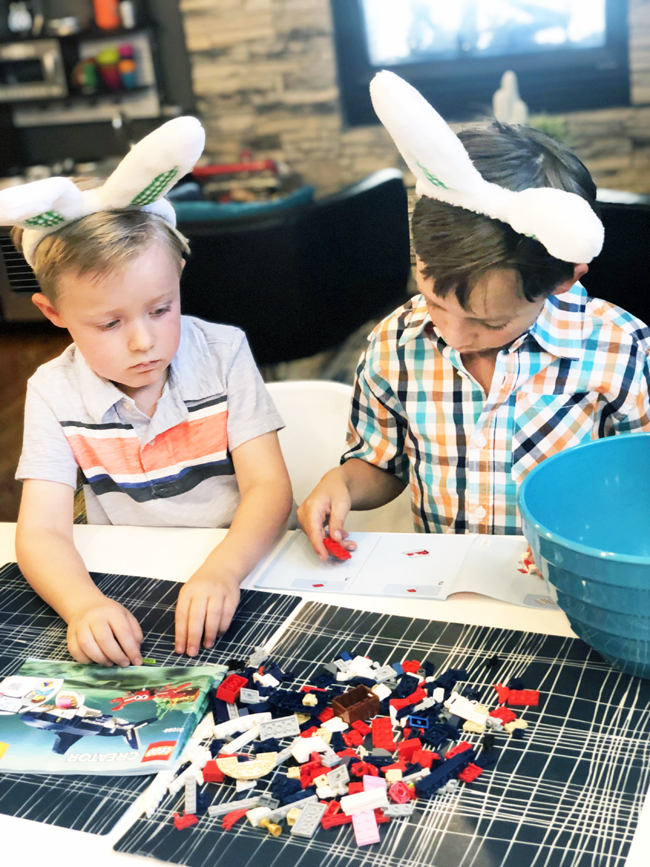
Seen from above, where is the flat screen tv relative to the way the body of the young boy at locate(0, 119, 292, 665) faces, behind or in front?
behind

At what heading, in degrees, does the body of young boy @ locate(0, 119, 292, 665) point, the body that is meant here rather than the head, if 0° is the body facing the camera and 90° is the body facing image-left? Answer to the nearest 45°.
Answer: approximately 0°

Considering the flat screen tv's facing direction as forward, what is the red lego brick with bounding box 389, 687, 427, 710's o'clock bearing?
The red lego brick is roughly at 12 o'clock from the flat screen tv.

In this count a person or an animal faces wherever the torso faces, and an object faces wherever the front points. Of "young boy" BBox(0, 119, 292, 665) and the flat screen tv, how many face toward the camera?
2

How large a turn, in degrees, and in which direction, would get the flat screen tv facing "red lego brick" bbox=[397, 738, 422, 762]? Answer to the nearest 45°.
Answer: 0° — it already faces it

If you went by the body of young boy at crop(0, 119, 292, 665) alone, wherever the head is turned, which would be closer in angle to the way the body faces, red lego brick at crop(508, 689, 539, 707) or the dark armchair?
the red lego brick

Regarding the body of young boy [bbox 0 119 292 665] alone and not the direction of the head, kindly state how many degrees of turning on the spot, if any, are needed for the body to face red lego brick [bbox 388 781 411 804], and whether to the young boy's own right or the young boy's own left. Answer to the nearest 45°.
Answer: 0° — they already face it
